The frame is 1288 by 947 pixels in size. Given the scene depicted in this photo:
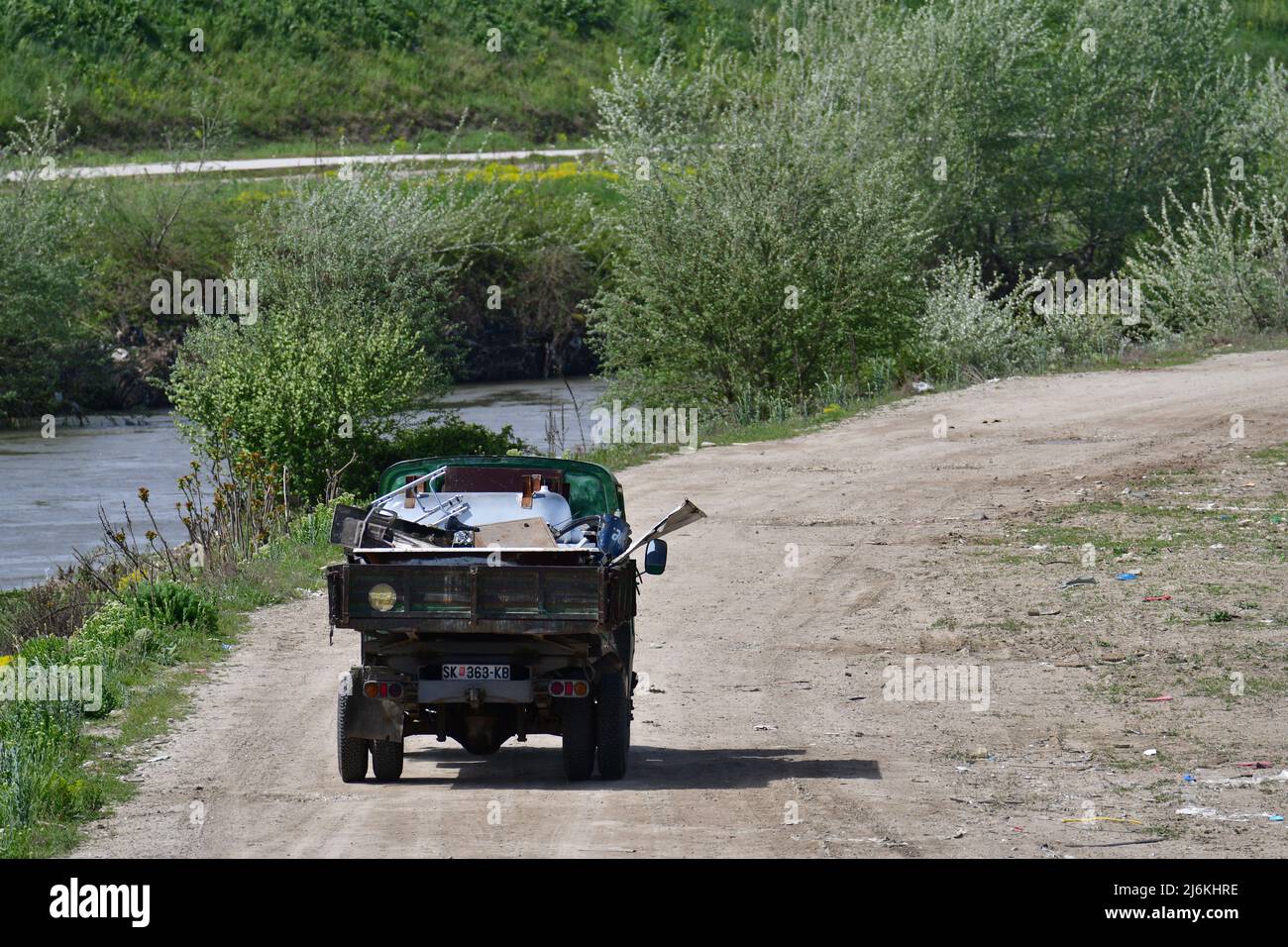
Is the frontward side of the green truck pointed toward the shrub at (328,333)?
yes

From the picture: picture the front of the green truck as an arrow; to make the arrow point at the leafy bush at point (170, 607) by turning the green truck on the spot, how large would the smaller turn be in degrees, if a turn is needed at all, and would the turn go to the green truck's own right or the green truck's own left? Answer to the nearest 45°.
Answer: approximately 45° to the green truck's own left

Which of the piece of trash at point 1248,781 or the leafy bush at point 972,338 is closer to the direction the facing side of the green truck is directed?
the leafy bush

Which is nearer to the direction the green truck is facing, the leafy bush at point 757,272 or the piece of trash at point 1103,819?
the leafy bush

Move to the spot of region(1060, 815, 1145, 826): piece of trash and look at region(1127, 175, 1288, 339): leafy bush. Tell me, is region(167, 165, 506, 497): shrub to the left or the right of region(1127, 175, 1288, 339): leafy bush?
left

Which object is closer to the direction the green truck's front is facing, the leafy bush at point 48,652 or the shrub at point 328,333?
the shrub

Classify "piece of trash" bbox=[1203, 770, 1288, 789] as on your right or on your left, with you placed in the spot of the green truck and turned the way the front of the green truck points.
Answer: on your right

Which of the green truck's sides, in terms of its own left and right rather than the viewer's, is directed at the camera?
back

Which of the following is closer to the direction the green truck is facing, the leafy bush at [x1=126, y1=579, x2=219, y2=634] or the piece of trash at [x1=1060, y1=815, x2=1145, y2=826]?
the leafy bush

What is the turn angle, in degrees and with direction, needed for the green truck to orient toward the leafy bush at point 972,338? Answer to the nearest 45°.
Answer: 0° — it already faces it

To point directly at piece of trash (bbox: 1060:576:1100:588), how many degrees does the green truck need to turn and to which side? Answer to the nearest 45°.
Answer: approximately 45° to its right
